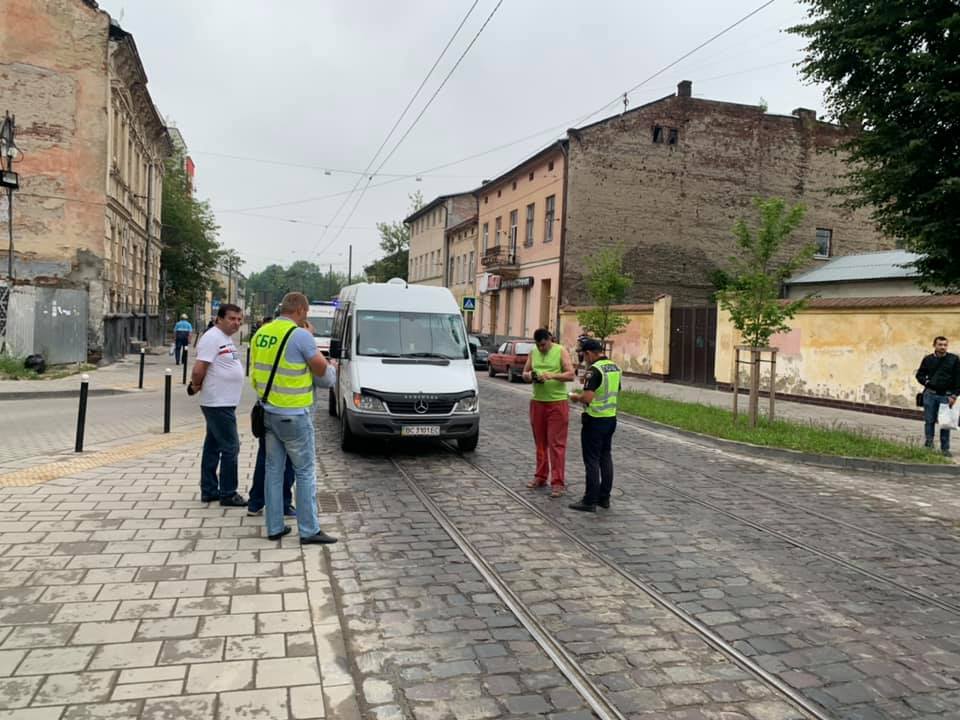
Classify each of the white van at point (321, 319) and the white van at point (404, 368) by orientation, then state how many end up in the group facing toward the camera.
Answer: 2

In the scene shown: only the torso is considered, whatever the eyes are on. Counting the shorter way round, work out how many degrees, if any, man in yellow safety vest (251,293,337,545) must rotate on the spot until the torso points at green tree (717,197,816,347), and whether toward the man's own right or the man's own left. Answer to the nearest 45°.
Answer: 0° — they already face it

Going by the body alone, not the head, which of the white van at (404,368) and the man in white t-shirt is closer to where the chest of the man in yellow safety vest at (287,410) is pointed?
the white van

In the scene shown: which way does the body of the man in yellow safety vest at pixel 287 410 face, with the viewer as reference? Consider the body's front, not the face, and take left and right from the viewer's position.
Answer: facing away from the viewer and to the right of the viewer

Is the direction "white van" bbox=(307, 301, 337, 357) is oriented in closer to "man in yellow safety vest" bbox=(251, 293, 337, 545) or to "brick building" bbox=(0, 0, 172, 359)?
the man in yellow safety vest

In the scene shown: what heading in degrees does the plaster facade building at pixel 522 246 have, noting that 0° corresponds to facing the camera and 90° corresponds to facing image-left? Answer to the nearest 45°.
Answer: approximately 45°

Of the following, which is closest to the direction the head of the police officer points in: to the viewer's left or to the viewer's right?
to the viewer's left

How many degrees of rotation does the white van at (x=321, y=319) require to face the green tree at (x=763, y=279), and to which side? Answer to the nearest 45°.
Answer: approximately 45° to its left

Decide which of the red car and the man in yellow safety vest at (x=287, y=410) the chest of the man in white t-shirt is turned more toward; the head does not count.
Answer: the man in yellow safety vest

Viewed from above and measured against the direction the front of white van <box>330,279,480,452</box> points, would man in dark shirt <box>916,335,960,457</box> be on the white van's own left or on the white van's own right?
on the white van's own left

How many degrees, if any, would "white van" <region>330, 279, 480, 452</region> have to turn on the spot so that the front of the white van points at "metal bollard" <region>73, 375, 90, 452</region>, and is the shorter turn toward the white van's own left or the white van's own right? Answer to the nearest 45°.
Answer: approximately 90° to the white van's own right

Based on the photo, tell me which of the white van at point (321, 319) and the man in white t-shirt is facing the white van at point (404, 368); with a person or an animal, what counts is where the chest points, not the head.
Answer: the white van at point (321, 319)

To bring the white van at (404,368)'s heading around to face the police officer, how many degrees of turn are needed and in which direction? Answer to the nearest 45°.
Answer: approximately 45° to its left

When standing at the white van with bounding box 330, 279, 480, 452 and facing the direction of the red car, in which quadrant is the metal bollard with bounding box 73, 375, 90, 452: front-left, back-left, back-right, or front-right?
back-left

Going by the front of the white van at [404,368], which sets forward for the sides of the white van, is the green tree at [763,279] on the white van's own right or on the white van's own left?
on the white van's own left

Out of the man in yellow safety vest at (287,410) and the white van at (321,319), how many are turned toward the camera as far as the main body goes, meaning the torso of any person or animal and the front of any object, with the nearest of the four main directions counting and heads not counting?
1

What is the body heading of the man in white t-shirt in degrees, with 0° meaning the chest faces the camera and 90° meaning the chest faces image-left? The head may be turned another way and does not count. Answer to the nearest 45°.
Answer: approximately 315°
